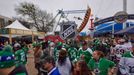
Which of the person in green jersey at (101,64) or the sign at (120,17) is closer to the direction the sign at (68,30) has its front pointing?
the person in green jersey

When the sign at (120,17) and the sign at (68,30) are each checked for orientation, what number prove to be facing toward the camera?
2

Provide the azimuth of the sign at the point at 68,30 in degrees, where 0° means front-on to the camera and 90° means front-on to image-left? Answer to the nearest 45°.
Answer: approximately 0°

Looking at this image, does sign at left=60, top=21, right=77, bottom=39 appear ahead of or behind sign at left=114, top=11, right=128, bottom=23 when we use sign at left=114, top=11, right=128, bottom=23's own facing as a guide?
ahead

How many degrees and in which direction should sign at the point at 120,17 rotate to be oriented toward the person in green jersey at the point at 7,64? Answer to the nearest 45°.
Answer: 0° — it already faces them

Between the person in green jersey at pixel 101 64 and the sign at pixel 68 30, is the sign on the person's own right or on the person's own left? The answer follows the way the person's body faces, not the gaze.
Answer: on the person's own right

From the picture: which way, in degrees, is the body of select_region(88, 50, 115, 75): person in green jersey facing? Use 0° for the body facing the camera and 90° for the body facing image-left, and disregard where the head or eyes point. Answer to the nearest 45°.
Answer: approximately 45°
